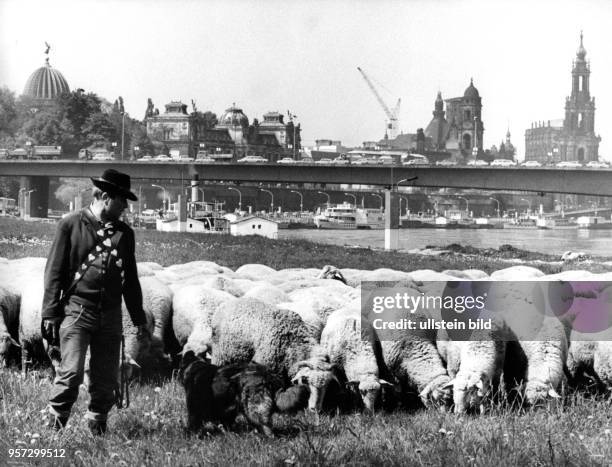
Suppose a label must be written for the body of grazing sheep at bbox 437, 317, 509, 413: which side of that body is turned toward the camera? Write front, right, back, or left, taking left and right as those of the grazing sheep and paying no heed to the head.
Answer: front

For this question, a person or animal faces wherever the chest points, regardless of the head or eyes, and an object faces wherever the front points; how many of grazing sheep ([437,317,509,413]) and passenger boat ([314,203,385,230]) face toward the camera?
1

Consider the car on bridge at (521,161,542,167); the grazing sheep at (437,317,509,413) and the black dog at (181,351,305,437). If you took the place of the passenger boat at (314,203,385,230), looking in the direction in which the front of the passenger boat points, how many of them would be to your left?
2

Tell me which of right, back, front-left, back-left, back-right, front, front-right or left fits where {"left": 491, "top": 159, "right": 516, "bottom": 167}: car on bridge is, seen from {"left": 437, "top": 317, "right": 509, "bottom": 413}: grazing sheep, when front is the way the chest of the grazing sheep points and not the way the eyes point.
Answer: back

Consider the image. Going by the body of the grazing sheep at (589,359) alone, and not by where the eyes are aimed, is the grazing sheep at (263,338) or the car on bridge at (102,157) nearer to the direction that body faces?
the grazing sheep

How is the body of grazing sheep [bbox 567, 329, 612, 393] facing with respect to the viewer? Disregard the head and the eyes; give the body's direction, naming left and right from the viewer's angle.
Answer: facing the viewer and to the left of the viewer

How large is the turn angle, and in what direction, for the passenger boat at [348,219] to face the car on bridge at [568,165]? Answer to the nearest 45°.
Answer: approximately 180°

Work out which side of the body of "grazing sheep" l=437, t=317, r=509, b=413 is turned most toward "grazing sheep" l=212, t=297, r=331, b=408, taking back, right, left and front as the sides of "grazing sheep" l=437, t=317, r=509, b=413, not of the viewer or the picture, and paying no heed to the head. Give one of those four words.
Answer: right

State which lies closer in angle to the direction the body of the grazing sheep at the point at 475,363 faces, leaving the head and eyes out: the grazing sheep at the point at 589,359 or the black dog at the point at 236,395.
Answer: the black dog

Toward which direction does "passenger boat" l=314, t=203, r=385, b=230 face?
to the viewer's left

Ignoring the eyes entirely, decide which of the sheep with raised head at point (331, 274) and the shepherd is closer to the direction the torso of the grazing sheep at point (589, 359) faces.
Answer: the shepherd
